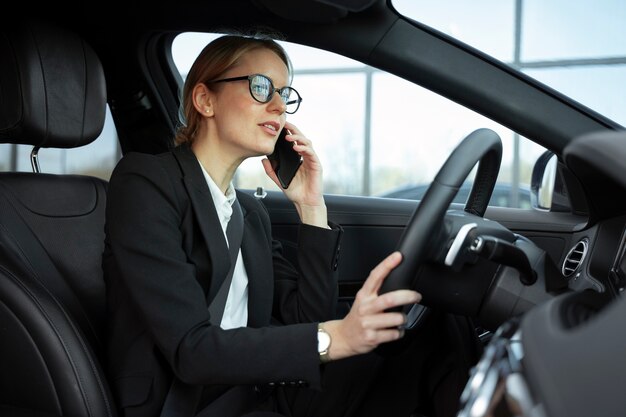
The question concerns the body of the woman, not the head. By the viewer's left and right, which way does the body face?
facing the viewer and to the right of the viewer
